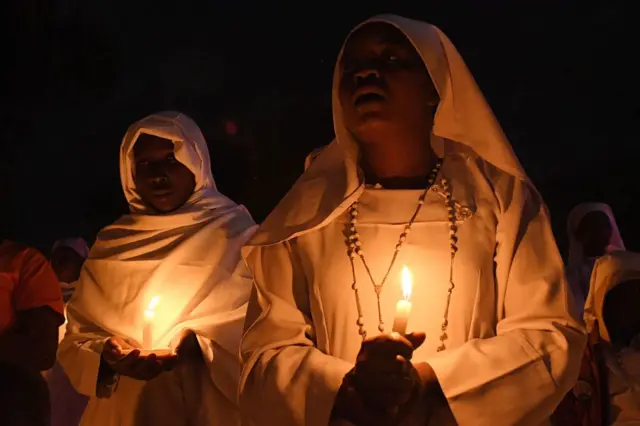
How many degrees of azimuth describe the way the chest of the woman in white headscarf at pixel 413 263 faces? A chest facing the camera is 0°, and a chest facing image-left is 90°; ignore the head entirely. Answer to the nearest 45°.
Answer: approximately 0°

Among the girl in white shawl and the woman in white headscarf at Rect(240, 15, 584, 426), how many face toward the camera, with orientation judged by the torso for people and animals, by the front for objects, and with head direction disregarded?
2

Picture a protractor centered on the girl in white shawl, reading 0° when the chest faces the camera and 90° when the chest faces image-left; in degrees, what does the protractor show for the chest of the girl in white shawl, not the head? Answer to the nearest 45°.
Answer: approximately 0°

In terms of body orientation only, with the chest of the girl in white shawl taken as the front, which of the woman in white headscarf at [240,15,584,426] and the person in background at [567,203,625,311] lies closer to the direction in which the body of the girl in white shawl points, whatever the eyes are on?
the woman in white headscarf

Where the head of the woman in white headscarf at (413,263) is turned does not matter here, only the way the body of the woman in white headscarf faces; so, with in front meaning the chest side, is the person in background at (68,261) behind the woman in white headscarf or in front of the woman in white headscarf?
behind

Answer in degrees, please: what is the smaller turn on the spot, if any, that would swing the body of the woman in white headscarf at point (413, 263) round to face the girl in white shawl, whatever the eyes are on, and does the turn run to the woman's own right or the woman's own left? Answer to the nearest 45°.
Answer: approximately 135° to the woman's own right

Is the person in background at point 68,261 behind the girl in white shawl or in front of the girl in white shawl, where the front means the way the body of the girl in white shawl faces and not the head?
behind

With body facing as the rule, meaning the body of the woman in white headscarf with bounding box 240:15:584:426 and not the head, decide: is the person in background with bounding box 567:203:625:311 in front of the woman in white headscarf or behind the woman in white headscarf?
behind
